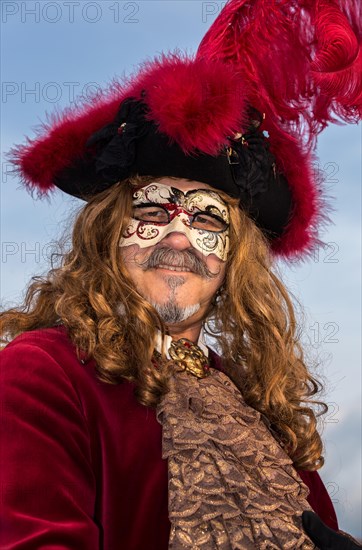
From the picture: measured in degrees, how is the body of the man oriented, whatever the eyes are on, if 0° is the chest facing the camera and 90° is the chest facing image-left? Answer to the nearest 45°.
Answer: approximately 315°
